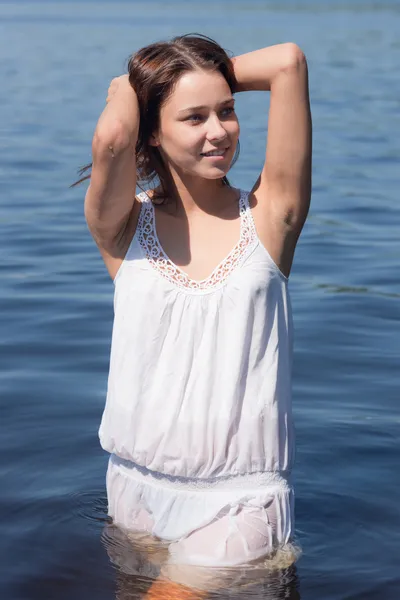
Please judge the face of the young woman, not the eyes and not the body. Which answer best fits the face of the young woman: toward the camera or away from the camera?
toward the camera

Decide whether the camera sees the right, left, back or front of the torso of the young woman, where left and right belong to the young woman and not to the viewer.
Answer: front
